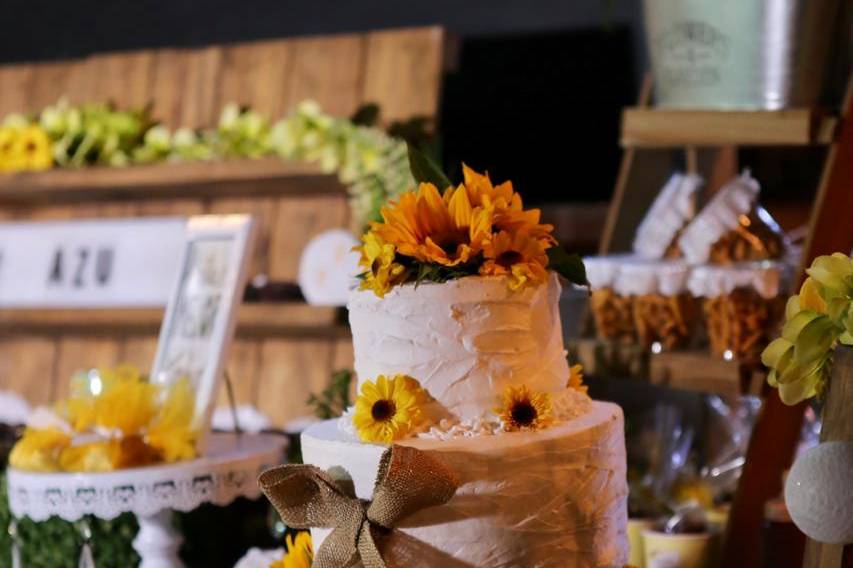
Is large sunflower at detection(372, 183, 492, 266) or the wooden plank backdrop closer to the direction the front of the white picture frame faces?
the large sunflower

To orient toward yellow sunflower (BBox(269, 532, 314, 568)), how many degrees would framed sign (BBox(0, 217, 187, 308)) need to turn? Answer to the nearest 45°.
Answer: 0° — it already faces it

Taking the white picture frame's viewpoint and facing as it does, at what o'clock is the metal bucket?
The metal bucket is roughly at 8 o'clock from the white picture frame.

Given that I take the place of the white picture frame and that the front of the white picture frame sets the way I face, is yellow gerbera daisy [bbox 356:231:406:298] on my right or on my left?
on my left

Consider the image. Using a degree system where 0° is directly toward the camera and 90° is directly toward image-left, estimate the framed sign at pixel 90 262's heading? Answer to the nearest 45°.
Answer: approximately 0°

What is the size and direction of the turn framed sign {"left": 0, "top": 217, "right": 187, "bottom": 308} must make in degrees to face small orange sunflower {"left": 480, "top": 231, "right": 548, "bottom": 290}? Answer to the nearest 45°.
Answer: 0° — it already faces it

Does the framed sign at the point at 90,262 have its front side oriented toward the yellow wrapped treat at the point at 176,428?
yes
